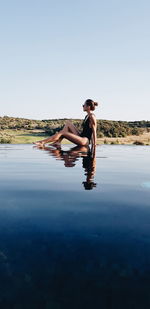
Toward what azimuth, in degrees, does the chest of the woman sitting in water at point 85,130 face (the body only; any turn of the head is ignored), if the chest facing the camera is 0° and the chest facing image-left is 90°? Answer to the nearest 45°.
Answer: approximately 90°
